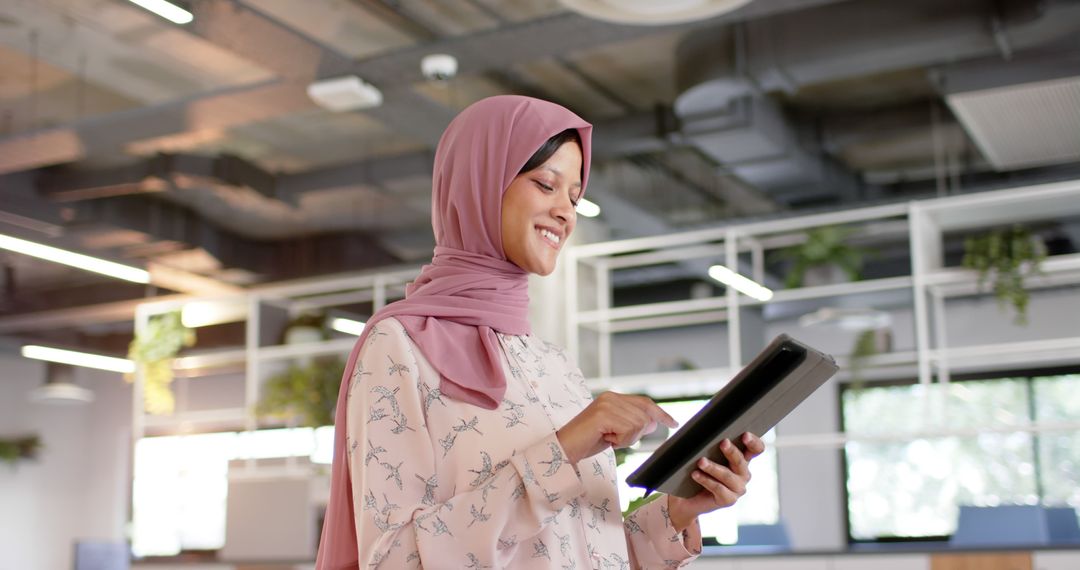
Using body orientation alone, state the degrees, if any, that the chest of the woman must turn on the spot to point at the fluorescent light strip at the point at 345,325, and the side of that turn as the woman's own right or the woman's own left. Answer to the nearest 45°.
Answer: approximately 135° to the woman's own left

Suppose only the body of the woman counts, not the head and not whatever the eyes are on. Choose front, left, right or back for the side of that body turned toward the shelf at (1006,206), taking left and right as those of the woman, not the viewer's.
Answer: left

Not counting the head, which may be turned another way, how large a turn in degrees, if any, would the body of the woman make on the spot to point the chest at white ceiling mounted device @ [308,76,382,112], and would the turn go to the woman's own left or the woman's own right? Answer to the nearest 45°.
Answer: approximately 135° to the woman's own left

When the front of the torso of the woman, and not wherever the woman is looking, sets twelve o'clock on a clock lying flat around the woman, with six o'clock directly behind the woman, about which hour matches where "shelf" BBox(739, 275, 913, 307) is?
The shelf is roughly at 8 o'clock from the woman.

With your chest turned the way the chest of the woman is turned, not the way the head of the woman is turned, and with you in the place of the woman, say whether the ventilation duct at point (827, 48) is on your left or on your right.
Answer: on your left

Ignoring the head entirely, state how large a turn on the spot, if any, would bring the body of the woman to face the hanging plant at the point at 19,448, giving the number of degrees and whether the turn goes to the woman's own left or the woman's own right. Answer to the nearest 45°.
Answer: approximately 180°

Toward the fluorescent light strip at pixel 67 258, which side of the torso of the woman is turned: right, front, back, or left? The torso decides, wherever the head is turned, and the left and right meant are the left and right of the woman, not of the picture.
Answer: back

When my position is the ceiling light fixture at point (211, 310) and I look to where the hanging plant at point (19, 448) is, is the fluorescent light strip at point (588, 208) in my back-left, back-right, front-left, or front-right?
back-right

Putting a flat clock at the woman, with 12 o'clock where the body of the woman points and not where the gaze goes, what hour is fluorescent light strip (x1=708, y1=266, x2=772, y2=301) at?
The fluorescent light strip is roughly at 8 o'clock from the woman.

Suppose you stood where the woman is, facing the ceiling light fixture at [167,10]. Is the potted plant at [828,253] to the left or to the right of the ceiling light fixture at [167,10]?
right

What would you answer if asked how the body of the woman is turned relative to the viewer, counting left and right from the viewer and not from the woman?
facing the viewer and to the right of the viewer

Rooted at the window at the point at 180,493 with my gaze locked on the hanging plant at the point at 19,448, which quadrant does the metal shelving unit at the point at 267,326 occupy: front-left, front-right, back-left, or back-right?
back-left
